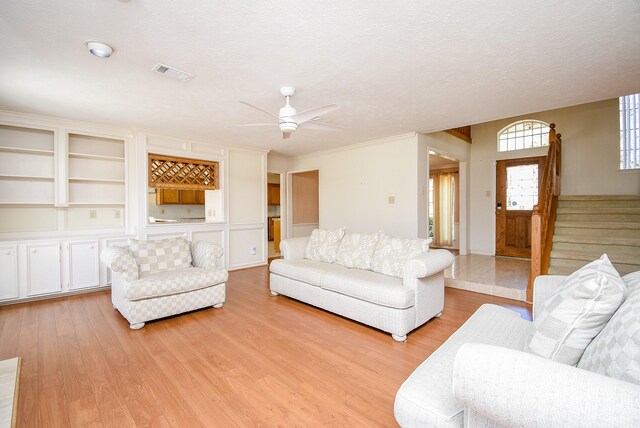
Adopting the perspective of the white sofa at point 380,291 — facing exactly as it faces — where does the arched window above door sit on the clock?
The arched window above door is roughly at 6 o'clock from the white sofa.

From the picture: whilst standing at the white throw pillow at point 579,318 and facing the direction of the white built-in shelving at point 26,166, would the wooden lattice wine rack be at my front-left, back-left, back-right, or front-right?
front-right

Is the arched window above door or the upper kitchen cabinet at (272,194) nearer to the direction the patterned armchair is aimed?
the arched window above door

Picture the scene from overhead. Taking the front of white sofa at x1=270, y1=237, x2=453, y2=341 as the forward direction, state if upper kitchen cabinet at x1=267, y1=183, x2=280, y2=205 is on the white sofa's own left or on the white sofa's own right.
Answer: on the white sofa's own right

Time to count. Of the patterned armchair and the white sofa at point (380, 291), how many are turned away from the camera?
0

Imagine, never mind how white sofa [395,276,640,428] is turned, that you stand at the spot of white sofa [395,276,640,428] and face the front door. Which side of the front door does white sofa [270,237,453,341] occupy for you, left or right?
left

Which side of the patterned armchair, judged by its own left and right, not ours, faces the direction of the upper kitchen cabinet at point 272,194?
left

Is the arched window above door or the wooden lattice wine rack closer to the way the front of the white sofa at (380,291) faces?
the wooden lattice wine rack

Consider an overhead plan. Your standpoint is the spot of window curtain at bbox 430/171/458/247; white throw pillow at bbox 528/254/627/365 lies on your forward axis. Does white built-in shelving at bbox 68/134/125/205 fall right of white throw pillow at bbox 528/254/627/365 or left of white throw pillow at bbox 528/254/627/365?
right

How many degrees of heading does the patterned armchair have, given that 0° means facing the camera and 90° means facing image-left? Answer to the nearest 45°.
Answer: approximately 315°

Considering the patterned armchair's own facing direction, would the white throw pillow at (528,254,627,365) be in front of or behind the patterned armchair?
in front

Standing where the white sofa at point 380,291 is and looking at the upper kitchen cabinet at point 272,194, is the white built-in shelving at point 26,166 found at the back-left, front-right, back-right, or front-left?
front-left

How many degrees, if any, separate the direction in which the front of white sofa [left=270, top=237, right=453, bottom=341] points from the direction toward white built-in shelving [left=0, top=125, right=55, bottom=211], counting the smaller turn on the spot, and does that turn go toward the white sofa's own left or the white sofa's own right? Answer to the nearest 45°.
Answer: approximately 45° to the white sofa's own right

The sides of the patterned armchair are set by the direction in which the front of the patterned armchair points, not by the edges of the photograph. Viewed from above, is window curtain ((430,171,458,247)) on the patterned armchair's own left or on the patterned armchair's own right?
on the patterned armchair's own left

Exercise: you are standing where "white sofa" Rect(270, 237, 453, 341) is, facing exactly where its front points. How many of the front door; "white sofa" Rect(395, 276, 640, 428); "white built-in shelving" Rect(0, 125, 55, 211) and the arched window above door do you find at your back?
2

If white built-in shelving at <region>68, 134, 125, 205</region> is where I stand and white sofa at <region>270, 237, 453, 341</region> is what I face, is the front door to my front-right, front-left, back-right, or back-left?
front-left
